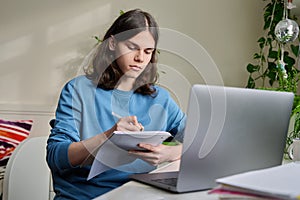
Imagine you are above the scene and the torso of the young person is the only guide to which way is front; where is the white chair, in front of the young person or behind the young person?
behind

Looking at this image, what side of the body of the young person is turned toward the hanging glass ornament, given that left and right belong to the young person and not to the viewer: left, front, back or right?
left

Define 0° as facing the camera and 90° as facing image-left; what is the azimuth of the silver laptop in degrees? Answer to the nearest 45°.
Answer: approximately 135°

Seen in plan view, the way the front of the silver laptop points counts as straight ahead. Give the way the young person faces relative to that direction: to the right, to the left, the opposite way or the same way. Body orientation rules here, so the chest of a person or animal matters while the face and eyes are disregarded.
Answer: the opposite way

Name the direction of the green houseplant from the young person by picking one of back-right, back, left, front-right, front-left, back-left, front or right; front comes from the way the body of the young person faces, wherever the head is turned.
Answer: left

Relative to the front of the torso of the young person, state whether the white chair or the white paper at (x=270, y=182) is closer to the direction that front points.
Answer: the white paper

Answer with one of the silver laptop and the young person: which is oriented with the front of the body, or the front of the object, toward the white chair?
the silver laptop

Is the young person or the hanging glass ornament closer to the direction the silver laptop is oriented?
the young person

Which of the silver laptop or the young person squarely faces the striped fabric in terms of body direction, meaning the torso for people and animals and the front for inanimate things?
the silver laptop

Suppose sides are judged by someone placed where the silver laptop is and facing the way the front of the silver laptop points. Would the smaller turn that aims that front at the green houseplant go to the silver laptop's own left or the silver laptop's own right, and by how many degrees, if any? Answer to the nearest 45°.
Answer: approximately 45° to the silver laptop's own right

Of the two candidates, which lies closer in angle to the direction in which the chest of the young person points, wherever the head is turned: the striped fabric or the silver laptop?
the silver laptop
